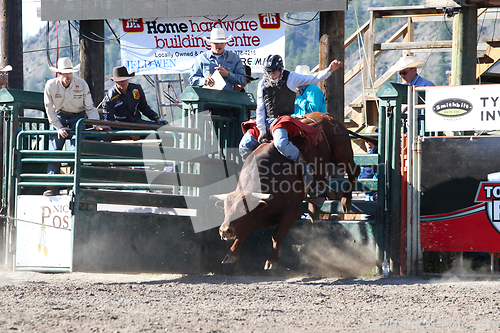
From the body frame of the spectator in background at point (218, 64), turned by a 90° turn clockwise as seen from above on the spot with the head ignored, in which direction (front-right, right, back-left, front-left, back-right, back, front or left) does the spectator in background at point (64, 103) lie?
front

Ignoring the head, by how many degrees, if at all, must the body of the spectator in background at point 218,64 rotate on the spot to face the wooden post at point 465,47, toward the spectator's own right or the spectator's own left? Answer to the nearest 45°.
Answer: approximately 90° to the spectator's own left

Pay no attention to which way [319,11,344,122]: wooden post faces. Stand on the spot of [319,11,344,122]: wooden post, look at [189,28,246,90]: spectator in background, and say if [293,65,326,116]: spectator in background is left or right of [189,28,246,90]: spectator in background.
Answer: left

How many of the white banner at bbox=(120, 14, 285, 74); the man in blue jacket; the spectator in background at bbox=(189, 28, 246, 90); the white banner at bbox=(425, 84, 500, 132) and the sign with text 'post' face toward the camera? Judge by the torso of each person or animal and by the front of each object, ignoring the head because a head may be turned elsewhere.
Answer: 5

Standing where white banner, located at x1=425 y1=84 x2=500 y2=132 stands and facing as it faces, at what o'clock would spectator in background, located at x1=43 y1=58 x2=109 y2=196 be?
The spectator in background is roughly at 3 o'clock from the white banner.

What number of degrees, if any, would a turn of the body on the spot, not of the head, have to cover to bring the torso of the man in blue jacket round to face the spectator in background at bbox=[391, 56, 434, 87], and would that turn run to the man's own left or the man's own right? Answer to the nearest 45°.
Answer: approximately 90° to the man's own left

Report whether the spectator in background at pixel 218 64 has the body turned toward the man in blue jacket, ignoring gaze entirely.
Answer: no

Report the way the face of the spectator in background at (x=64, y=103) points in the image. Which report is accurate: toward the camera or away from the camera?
toward the camera

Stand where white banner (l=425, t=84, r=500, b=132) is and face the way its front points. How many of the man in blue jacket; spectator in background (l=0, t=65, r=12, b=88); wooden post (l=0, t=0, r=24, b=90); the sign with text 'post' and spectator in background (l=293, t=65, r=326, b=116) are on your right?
5

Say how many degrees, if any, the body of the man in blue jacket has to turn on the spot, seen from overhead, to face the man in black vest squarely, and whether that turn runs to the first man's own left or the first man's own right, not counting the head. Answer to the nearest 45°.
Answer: approximately 45° to the first man's own left

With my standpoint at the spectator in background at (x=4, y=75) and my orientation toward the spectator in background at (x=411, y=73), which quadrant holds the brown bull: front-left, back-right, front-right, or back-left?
front-right

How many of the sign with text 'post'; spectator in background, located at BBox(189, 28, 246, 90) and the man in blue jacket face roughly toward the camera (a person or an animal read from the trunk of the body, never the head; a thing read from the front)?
3

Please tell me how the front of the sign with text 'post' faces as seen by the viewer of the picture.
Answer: facing the viewer

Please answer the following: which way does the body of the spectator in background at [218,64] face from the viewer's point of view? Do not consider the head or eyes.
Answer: toward the camera

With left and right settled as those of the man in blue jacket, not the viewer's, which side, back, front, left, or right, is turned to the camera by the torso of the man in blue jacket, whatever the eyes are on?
front

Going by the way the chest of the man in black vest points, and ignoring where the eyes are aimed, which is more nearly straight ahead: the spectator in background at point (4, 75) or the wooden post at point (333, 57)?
the spectator in background

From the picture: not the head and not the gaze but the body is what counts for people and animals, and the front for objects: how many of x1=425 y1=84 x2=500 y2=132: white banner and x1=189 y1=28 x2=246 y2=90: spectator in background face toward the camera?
2

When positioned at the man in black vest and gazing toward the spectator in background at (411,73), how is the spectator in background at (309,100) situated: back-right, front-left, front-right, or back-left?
front-left
